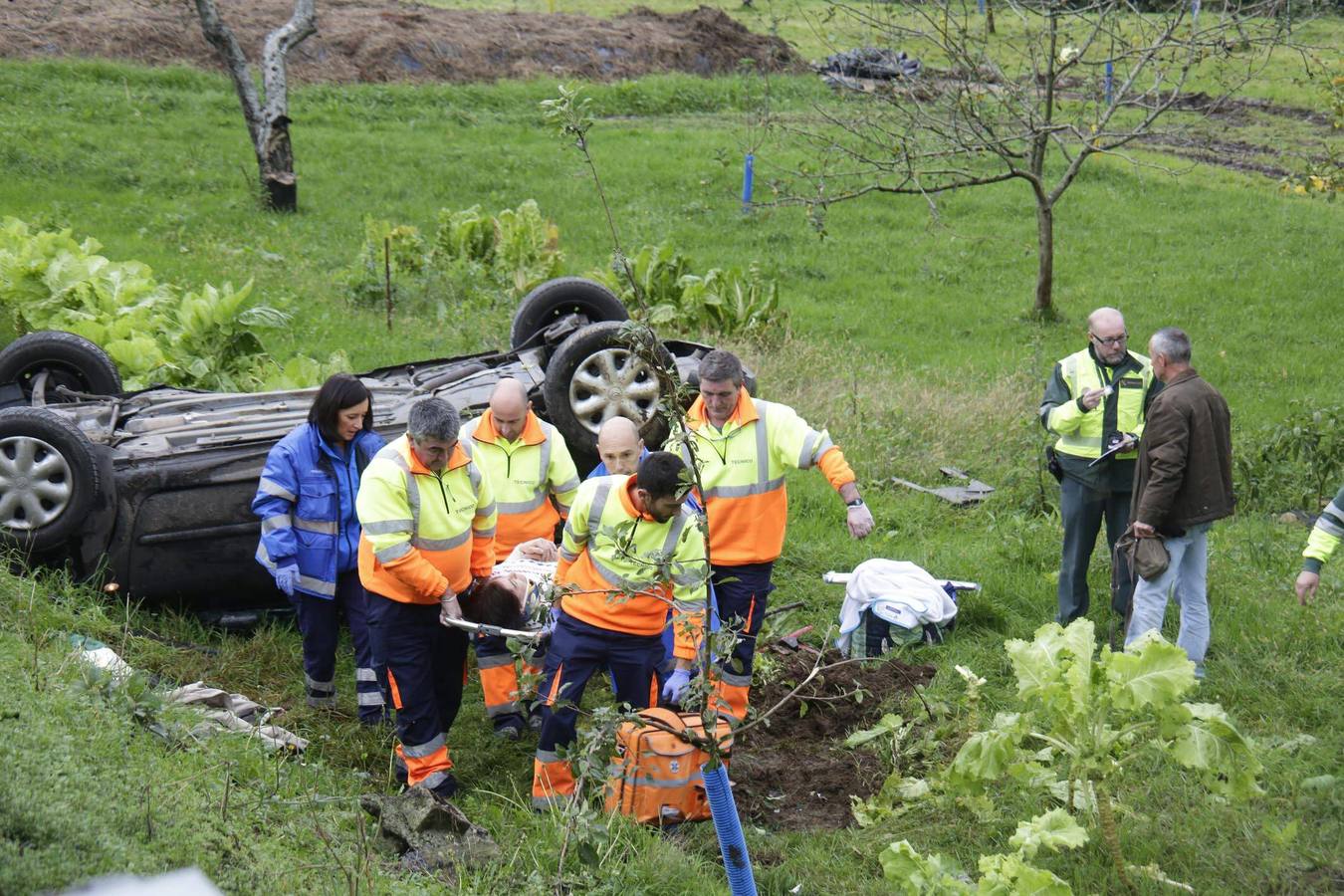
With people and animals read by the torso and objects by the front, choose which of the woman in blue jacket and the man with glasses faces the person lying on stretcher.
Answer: the woman in blue jacket

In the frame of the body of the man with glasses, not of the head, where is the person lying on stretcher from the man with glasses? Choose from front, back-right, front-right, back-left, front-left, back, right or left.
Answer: right

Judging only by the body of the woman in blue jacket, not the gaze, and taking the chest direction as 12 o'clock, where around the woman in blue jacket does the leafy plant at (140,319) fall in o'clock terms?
The leafy plant is roughly at 7 o'clock from the woman in blue jacket.

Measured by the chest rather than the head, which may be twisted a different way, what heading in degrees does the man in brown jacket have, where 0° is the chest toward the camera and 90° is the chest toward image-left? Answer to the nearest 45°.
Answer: approximately 135°

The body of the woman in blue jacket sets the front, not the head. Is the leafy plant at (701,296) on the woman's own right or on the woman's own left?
on the woman's own left

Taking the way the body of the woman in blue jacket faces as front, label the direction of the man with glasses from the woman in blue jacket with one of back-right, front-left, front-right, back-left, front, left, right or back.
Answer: front-left

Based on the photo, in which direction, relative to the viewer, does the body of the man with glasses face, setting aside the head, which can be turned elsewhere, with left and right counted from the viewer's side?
facing the viewer and to the right of the viewer

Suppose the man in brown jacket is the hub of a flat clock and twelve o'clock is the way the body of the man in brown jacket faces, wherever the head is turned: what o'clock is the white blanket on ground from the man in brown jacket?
The white blanket on ground is roughly at 11 o'clock from the man in brown jacket.

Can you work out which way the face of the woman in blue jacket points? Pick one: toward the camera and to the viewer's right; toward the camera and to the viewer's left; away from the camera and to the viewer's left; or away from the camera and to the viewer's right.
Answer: toward the camera and to the viewer's right

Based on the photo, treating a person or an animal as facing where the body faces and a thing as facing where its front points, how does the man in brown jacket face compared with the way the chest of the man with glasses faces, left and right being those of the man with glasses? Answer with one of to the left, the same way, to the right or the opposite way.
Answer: the opposite way

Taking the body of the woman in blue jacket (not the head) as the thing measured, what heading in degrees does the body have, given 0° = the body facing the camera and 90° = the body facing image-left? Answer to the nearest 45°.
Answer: approximately 315°

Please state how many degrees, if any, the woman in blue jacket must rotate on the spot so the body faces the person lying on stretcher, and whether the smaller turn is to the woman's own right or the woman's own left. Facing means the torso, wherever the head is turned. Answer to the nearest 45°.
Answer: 0° — they already face them

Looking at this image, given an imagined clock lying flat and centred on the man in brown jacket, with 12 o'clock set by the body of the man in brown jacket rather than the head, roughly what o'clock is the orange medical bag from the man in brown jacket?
The orange medical bag is roughly at 9 o'clock from the man in brown jacket.

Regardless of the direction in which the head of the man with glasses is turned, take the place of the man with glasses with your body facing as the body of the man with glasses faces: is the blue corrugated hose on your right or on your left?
on your right

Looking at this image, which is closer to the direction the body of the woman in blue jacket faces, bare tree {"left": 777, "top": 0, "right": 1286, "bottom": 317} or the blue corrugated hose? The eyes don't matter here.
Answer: the blue corrugated hose

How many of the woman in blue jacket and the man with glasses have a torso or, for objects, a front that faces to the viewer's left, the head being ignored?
0

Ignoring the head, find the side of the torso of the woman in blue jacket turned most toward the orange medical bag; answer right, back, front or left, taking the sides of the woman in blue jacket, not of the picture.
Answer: front
